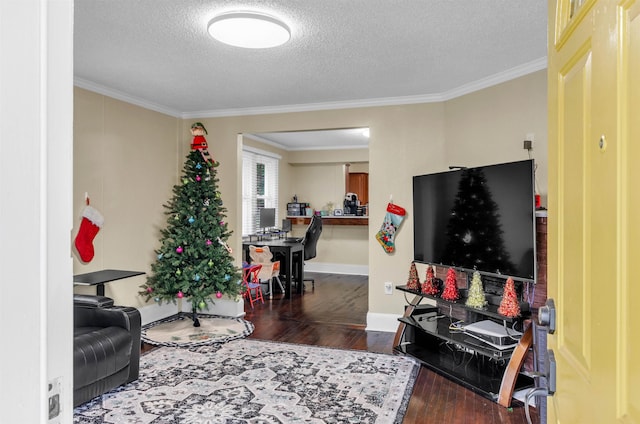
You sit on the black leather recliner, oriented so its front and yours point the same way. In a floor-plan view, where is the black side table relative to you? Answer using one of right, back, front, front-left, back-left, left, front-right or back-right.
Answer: back-left

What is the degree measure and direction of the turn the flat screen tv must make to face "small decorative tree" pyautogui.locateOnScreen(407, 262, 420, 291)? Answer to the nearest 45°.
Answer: approximately 90° to its right

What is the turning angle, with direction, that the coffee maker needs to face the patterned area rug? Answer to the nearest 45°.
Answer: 0° — it already faces it

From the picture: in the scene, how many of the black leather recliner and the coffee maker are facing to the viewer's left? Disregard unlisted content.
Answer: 0

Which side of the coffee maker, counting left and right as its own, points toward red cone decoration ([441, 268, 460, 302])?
front

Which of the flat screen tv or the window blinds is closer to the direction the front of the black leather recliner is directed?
the flat screen tv

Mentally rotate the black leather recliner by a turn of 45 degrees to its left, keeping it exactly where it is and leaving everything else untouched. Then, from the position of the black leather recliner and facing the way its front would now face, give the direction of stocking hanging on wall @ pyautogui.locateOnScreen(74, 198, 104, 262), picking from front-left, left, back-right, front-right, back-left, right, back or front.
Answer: left

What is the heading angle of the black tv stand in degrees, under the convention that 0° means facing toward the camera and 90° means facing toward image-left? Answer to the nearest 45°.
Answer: approximately 45°

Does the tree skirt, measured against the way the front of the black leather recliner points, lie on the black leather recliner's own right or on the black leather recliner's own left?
on the black leather recliner's own left

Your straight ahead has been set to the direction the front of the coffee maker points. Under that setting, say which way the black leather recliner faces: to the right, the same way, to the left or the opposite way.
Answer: to the left

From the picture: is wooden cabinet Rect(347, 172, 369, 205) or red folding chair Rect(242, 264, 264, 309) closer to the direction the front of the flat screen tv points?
the red folding chair

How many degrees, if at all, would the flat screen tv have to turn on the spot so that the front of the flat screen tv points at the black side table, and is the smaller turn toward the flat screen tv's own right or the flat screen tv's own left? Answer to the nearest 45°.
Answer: approximately 45° to the flat screen tv's own right

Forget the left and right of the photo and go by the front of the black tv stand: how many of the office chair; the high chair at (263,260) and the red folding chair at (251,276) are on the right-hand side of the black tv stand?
3
